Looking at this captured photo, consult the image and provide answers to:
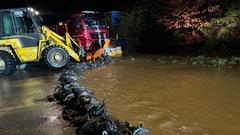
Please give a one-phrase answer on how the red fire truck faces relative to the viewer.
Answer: facing the viewer and to the right of the viewer

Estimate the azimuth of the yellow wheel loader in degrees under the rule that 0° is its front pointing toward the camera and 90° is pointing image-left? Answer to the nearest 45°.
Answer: approximately 270°

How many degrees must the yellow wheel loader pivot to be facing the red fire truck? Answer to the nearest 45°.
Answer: approximately 45° to its left

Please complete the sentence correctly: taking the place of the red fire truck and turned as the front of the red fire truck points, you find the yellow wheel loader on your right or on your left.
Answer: on your right

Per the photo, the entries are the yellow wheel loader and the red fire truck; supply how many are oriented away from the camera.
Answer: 0
